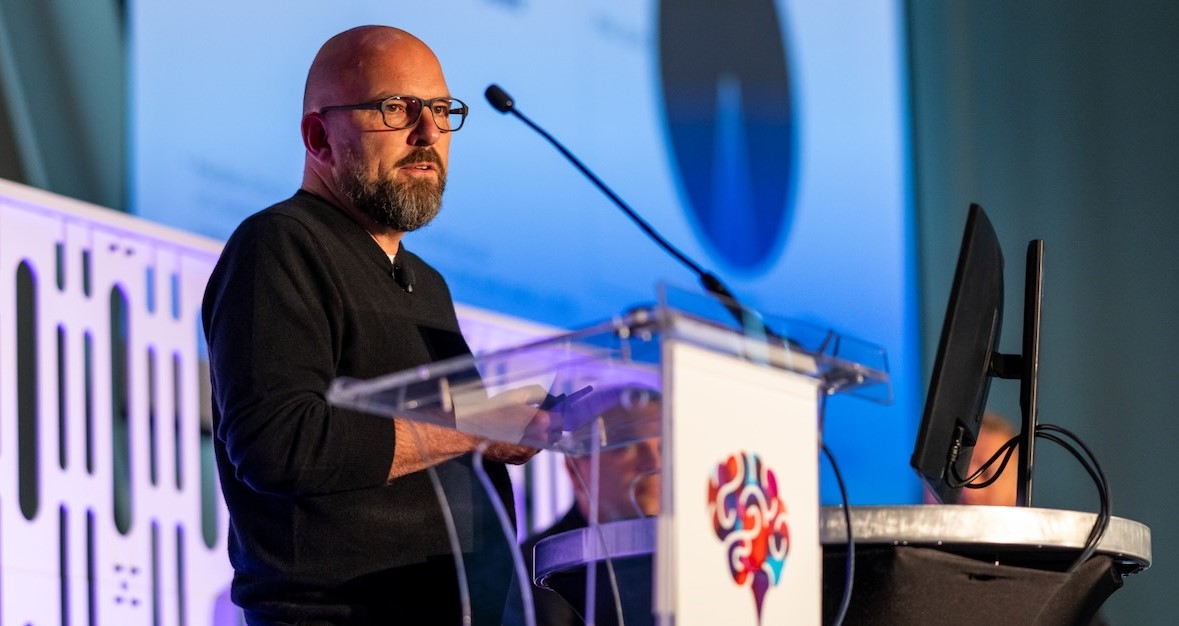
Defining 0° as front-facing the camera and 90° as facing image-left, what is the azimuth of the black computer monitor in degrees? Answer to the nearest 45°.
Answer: approximately 90°

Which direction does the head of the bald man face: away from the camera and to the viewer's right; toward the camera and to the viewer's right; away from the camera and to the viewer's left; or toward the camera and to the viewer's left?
toward the camera and to the viewer's right

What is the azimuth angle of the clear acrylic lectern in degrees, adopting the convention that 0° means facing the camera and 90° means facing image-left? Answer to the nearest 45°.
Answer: approximately 315°

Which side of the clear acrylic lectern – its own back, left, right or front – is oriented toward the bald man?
back
